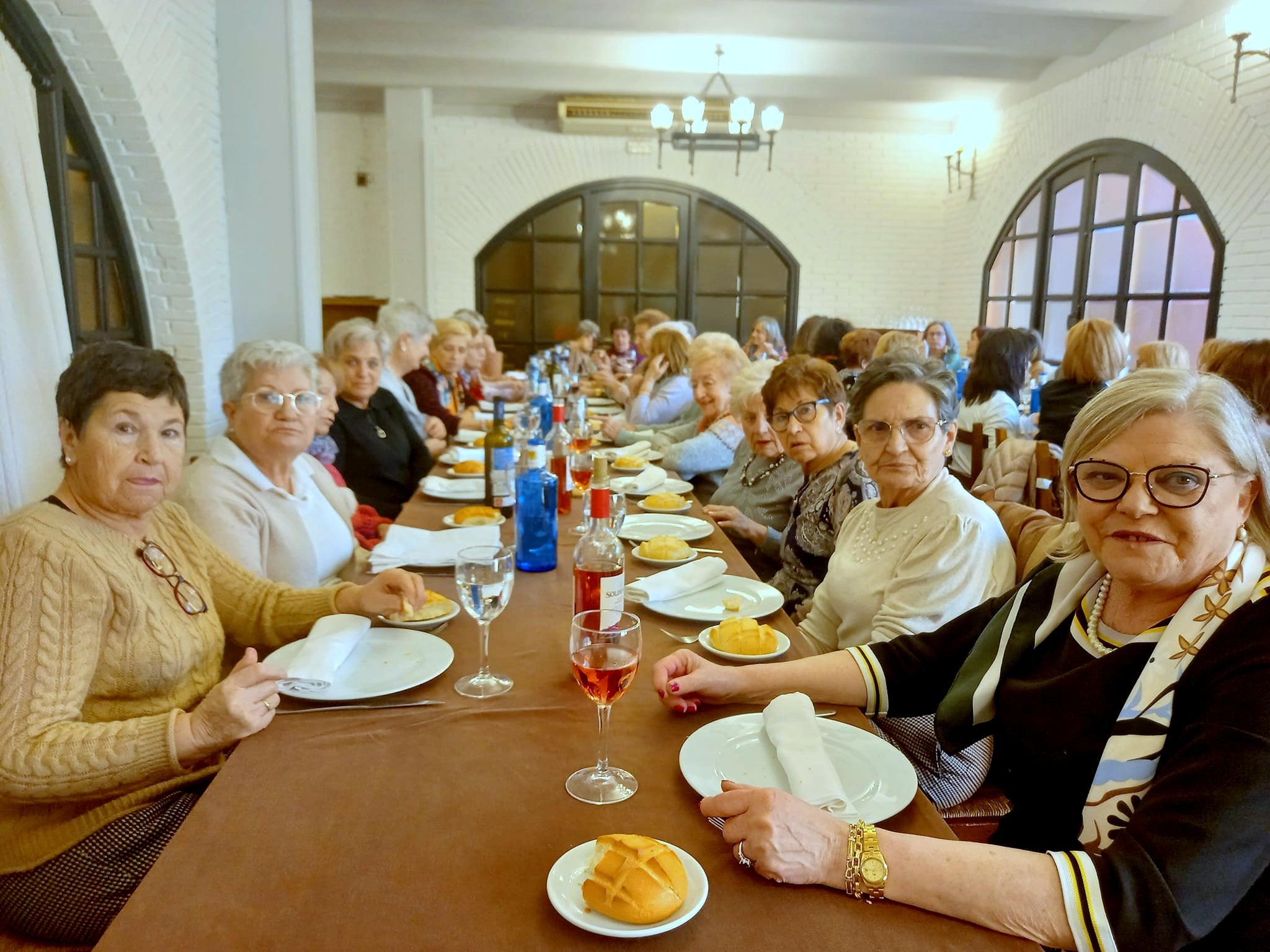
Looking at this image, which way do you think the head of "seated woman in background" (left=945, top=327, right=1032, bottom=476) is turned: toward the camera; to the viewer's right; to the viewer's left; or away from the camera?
away from the camera

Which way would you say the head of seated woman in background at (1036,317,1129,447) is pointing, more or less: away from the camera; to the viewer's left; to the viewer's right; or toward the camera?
away from the camera

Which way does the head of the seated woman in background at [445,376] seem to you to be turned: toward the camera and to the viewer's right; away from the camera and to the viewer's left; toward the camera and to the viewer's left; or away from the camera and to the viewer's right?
toward the camera and to the viewer's right

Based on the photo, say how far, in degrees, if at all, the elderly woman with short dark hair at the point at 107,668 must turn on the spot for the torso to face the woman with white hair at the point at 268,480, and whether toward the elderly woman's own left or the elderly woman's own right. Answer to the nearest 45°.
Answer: approximately 135° to the elderly woman's own left

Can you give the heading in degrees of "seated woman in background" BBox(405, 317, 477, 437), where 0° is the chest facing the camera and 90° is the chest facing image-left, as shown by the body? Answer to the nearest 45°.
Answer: approximately 315°

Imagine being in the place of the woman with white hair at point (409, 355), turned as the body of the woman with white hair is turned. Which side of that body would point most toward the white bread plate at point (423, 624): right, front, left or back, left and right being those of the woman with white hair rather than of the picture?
right

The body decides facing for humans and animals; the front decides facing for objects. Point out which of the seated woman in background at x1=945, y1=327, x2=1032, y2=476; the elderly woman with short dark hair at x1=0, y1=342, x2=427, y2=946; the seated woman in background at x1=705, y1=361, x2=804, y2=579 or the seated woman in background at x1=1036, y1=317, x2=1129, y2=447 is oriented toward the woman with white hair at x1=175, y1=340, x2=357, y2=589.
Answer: the seated woman in background at x1=705, y1=361, x2=804, y2=579

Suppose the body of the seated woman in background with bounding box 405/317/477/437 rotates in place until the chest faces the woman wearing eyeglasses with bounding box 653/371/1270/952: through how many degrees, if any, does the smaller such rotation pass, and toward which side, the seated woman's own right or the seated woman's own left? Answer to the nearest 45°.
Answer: approximately 45° to the seated woman's own right

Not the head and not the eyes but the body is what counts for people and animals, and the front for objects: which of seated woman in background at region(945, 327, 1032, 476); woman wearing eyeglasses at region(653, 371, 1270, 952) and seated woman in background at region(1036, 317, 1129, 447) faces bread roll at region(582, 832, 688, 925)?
the woman wearing eyeglasses
